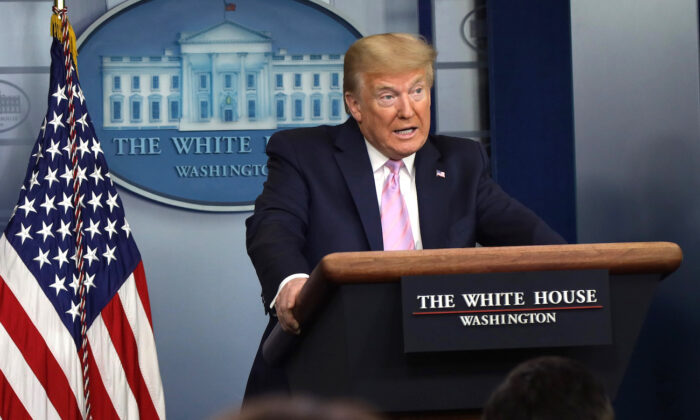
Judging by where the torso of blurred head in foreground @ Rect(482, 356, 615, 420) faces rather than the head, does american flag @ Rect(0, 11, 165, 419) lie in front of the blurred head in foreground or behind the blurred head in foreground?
in front

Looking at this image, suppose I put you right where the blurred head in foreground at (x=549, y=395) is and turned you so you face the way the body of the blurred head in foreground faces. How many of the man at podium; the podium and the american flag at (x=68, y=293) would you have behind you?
0

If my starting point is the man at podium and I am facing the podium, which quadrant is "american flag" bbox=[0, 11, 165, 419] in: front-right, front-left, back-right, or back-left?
back-right

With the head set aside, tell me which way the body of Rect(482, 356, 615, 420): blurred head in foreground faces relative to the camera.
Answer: away from the camera

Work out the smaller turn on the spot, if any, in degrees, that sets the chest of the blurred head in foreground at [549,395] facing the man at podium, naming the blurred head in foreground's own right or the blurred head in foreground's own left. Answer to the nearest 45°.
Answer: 0° — they already face them

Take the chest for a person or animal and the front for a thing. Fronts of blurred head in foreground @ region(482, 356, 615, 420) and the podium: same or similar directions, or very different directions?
very different directions

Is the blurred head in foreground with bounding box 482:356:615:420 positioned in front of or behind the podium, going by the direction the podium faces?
in front

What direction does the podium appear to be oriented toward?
toward the camera

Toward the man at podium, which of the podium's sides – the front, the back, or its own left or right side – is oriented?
back

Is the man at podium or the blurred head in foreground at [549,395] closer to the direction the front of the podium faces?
the blurred head in foreground
